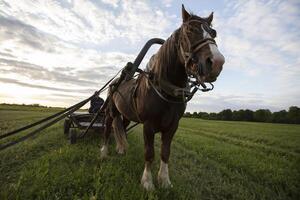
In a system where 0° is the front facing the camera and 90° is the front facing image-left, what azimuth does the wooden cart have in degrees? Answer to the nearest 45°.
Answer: approximately 315°

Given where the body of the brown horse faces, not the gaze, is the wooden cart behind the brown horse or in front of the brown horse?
behind

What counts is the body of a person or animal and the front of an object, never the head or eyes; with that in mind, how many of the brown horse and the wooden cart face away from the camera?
0

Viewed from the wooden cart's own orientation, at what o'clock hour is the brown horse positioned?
The brown horse is roughly at 1 o'clock from the wooden cart.

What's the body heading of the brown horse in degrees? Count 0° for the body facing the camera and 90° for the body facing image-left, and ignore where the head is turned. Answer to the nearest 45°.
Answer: approximately 315°
